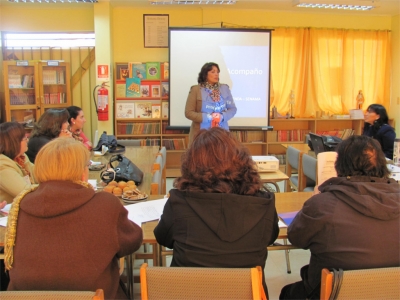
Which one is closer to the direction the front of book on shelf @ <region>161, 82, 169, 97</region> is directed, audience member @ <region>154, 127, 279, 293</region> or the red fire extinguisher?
the audience member

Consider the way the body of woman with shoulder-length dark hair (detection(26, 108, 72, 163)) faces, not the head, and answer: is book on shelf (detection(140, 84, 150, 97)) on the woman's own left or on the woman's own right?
on the woman's own left

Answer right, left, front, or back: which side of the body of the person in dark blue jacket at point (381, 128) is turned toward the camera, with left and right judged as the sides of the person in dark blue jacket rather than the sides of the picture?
left

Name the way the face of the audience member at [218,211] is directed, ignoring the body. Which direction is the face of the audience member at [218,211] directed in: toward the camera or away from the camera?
away from the camera

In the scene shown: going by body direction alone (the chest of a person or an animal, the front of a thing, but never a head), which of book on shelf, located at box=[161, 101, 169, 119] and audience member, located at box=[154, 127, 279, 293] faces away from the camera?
the audience member

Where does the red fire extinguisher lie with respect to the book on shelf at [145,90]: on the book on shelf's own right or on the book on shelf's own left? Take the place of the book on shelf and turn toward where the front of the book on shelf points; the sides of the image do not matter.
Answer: on the book on shelf's own right

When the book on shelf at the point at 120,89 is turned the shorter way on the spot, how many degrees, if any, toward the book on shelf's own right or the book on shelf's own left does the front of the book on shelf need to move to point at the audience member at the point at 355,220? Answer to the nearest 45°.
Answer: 0° — it already faces them

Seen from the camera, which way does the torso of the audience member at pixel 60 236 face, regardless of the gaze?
away from the camera

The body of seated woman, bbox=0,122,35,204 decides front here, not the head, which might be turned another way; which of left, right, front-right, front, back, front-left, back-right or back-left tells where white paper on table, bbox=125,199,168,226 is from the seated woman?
front-right

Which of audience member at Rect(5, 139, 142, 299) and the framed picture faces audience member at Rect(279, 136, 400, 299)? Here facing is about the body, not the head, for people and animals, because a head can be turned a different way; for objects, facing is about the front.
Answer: the framed picture

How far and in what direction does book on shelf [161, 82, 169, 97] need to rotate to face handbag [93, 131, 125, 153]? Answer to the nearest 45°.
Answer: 0° — it already faces it

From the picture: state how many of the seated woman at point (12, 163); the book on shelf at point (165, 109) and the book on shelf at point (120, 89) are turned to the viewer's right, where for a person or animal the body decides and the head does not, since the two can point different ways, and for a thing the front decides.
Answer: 1

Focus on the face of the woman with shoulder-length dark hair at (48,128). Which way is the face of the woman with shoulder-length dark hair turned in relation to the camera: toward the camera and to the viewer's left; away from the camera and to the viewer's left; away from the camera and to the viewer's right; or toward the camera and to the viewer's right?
away from the camera and to the viewer's right
